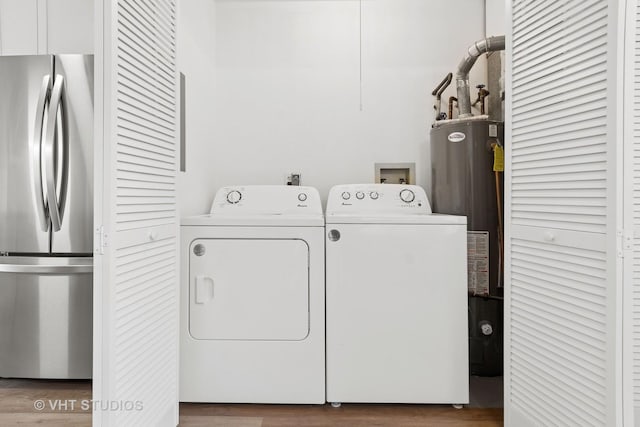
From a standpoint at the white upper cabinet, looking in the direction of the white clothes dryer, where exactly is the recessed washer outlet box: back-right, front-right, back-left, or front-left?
front-left

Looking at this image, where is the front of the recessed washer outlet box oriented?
toward the camera

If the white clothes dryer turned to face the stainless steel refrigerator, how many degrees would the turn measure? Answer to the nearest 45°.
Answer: approximately 90° to its right

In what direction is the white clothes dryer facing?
toward the camera

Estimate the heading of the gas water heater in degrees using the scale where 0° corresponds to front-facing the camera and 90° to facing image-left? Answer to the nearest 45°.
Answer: approximately 0°

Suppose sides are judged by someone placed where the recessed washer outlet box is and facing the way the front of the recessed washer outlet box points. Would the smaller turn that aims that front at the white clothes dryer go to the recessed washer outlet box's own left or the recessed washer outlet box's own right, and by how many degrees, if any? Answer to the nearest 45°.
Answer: approximately 45° to the recessed washer outlet box's own right

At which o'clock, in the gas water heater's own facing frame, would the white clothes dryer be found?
The white clothes dryer is roughly at 2 o'clock from the gas water heater.

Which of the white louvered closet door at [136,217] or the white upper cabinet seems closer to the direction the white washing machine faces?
the white louvered closet door

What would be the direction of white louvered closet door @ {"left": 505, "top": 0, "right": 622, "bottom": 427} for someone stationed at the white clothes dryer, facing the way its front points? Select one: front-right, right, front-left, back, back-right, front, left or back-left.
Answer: front-left

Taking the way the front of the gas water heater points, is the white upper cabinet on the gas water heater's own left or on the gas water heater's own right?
on the gas water heater's own right
